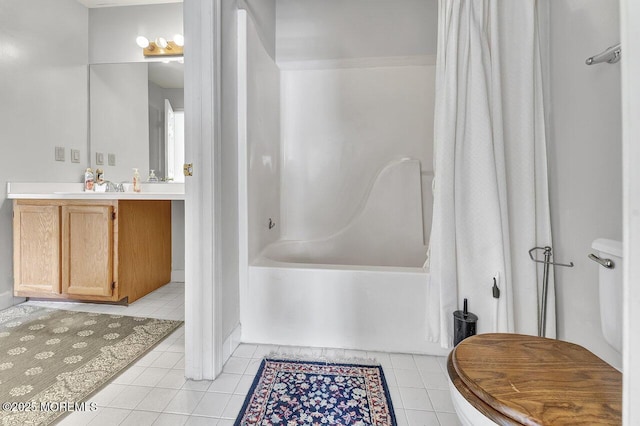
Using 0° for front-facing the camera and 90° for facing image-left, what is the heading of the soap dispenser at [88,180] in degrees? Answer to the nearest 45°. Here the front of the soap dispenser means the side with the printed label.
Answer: approximately 0°

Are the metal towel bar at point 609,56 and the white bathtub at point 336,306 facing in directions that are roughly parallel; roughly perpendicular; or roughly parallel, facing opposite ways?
roughly perpendicular

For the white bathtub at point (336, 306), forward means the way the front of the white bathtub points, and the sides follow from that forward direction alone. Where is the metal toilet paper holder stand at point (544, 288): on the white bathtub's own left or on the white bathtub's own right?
on the white bathtub's own left

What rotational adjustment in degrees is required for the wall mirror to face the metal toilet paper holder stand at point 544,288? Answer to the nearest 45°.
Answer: approximately 45° to its left
